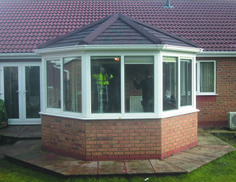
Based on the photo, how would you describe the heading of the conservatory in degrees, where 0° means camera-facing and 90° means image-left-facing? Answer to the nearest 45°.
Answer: approximately 0°
